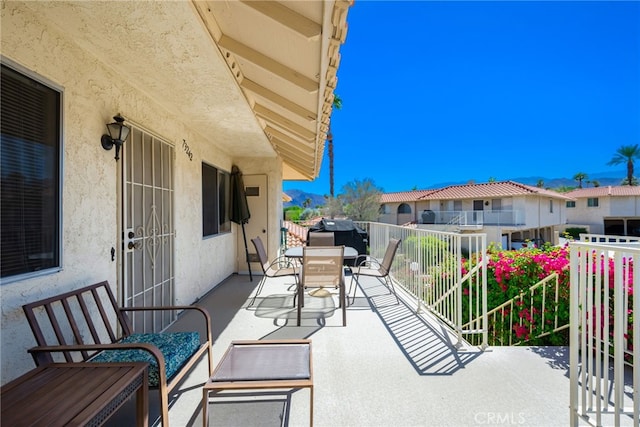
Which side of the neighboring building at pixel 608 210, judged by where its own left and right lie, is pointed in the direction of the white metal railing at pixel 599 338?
front

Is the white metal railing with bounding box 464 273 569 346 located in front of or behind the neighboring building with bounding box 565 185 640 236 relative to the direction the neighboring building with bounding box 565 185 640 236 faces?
in front

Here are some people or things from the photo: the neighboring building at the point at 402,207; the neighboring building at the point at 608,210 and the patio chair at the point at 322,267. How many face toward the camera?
2

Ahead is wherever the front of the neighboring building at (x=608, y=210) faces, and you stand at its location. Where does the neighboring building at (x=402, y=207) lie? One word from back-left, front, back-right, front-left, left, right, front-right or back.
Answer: front-right

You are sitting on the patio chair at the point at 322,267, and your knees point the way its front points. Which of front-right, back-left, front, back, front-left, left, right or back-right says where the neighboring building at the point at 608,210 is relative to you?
front-right

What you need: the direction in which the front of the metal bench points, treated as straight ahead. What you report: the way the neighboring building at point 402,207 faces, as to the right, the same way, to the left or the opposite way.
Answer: to the right

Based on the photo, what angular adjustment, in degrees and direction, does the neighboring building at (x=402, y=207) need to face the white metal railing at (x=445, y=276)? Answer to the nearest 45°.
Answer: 0° — it already faces it

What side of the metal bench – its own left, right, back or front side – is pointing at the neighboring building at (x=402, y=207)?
left

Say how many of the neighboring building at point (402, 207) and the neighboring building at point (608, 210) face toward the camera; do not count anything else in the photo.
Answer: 2

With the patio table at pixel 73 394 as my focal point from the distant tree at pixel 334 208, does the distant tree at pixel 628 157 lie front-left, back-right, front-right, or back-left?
back-left

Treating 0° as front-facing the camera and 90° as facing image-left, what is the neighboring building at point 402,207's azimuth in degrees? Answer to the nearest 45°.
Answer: approximately 0°

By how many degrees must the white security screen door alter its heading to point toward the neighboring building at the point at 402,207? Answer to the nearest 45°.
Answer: approximately 90° to its left

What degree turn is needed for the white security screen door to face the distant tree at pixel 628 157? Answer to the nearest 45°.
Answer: approximately 45° to its left

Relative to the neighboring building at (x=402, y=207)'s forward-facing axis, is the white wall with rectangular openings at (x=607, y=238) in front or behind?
in front

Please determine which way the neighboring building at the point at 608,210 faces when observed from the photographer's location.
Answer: facing the viewer
